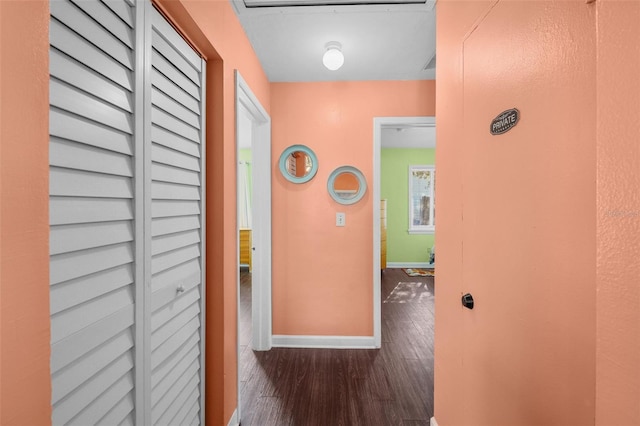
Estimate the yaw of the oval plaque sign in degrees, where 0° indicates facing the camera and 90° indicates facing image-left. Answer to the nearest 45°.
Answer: approximately 45°

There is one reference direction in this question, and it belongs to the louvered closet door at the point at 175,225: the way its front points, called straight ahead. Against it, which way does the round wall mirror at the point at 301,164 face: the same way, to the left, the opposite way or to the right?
to the right

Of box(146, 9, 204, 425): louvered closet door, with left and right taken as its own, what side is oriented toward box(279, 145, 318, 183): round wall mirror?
left

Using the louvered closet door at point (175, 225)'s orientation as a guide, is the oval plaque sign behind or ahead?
ahead

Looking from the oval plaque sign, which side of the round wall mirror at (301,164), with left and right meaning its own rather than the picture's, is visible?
front

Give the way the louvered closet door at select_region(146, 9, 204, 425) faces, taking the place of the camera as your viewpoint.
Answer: facing the viewer and to the right of the viewer

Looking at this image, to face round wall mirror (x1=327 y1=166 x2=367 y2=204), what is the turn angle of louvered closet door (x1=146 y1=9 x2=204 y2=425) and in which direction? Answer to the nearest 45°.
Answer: approximately 90° to its left

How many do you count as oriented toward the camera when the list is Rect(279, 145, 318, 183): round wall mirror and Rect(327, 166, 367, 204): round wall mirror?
2

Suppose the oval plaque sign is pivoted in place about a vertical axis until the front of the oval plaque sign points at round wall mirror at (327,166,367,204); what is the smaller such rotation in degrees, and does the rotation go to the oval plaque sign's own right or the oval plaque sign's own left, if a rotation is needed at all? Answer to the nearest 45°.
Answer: approximately 90° to the oval plaque sign's own right

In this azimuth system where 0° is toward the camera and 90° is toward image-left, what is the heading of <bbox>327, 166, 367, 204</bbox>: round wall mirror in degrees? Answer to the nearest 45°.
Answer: approximately 0°

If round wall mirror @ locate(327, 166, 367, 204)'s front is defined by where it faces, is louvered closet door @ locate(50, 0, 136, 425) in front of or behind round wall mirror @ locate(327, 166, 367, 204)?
in front

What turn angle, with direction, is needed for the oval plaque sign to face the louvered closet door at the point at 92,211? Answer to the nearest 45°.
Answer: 0° — it already faces it

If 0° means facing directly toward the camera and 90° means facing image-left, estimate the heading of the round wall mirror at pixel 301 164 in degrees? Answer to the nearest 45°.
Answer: approximately 0°
